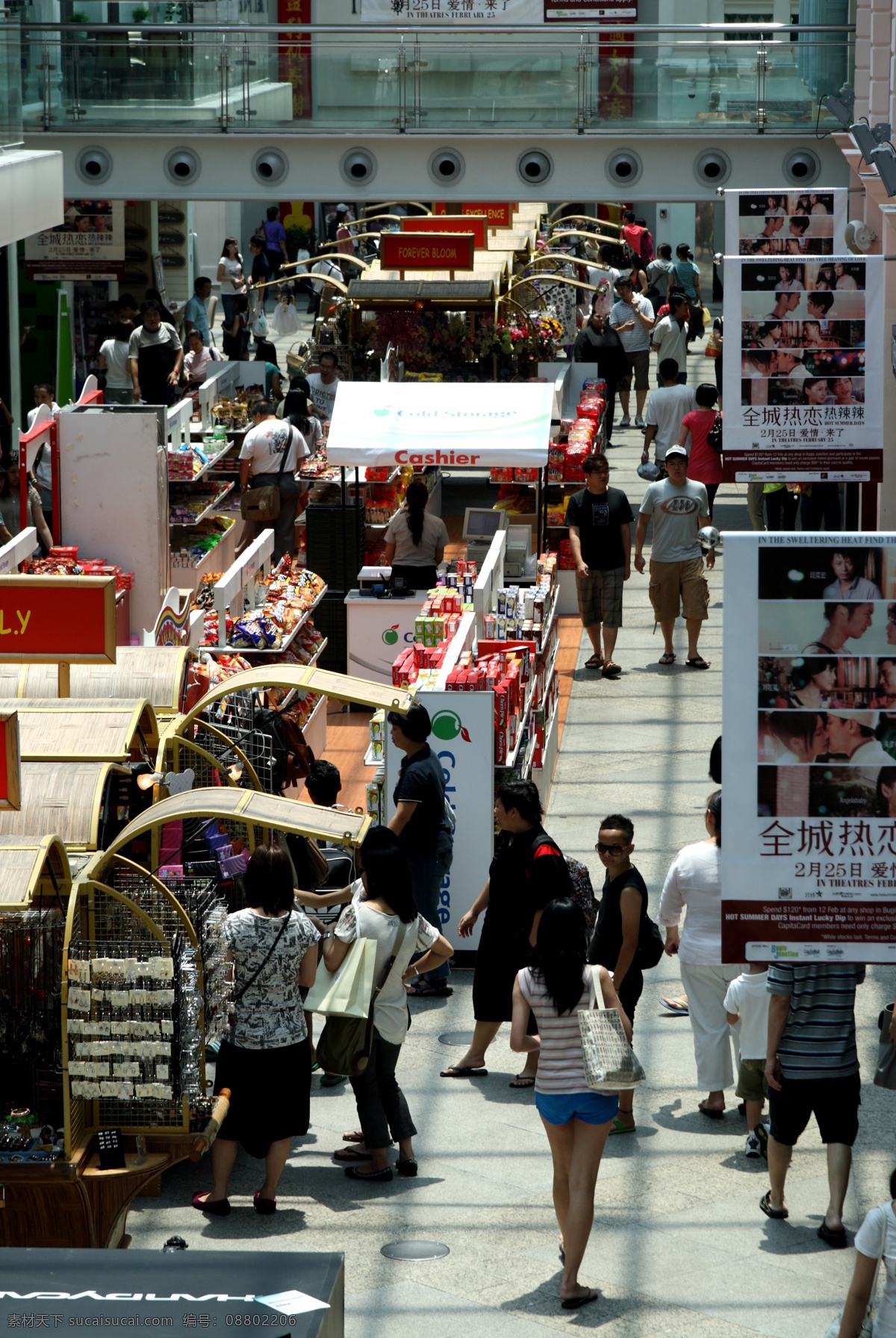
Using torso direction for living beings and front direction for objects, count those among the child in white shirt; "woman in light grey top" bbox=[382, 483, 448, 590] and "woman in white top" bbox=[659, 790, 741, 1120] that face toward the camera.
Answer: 0

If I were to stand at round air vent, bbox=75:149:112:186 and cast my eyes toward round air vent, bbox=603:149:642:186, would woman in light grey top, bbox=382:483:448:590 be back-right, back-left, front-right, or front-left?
front-right

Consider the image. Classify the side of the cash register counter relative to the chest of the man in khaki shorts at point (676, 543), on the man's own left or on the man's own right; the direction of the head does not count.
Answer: on the man's own right

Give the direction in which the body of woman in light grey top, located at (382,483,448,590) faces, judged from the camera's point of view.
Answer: away from the camera

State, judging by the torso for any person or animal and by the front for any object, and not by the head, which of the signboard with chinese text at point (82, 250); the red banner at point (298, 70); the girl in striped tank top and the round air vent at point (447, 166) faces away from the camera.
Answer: the girl in striped tank top

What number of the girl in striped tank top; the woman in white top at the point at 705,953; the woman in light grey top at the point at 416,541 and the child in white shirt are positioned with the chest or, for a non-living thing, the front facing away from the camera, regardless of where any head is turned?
4

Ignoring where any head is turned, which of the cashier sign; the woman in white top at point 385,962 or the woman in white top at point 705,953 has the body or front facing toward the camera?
the cashier sign

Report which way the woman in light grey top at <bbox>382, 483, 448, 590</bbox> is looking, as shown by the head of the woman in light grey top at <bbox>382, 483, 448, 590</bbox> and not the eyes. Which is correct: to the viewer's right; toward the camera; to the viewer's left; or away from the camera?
away from the camera

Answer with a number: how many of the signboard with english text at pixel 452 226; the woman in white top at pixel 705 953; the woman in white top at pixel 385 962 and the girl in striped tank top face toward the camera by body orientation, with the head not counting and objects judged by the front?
1

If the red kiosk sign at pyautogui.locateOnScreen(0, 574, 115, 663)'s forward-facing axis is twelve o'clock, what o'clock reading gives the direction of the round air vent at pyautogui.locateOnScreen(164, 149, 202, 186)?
The round air vent is roughly at 6 o'clock from the red kiosk sign.

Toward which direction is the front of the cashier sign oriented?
toward the camera
